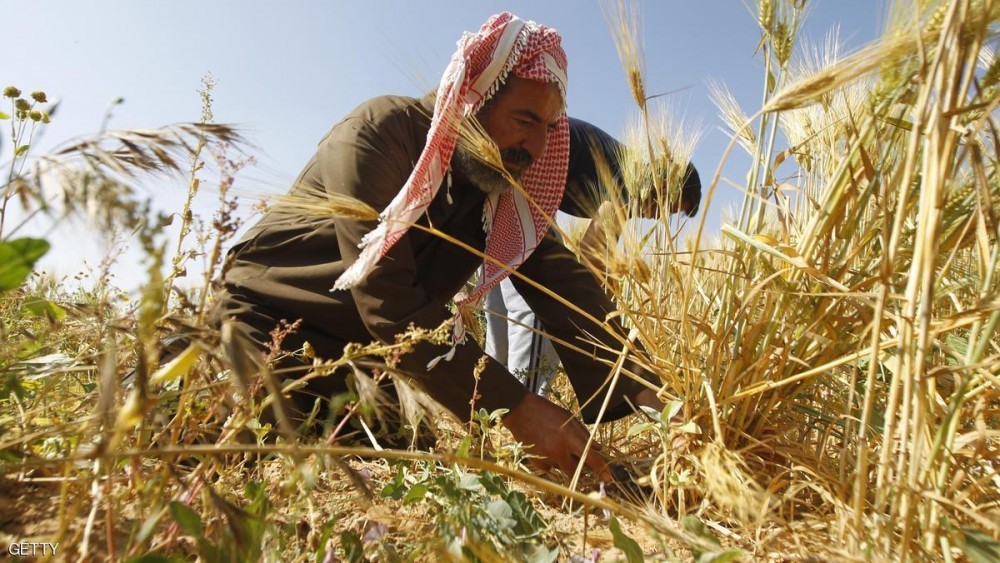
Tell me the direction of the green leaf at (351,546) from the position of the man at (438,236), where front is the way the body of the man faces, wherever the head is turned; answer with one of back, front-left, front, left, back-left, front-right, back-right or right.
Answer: front-right

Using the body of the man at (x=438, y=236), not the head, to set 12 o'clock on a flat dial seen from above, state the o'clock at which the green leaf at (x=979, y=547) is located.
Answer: The green leaf is roughly at 1 o'clock from the man.

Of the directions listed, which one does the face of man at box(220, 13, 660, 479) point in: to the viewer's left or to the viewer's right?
to the viewer's right

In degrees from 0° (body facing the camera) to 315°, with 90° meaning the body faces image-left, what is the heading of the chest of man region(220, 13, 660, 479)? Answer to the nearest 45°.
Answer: approximately 315°

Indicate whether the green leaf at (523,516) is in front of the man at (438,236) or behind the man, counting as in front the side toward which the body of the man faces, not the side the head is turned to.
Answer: in front

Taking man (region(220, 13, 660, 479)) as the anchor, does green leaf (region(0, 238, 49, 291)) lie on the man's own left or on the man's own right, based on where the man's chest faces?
on the man's own right
